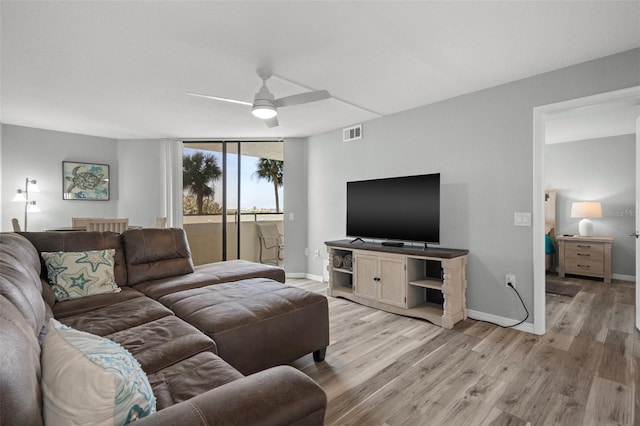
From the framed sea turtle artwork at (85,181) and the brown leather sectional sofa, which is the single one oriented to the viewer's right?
the brown leather sectional sofa

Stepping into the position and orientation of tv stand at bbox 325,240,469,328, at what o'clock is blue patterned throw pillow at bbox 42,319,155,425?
The blue patterned throw pillow is roughly at 11 o'clock from the tv stand.

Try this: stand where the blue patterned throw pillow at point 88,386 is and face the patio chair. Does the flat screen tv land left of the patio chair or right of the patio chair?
right

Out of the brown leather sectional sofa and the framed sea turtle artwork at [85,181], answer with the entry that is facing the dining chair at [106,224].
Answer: the framed sea turtle artwork

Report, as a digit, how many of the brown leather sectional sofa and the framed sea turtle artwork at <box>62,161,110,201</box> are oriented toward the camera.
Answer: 1

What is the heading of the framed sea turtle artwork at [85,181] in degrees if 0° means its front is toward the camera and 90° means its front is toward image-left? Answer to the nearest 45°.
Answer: approximately 0°

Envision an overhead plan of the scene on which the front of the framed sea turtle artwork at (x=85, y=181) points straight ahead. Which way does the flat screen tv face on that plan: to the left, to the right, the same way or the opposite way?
to the right

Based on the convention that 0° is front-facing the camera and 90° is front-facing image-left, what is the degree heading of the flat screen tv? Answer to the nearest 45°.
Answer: approximately 45°

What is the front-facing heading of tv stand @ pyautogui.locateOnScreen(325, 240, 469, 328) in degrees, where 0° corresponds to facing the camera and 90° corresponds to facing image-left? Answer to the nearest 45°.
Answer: approximately 45°

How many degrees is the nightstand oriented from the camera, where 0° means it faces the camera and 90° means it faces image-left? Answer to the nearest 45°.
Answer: approximately 45°

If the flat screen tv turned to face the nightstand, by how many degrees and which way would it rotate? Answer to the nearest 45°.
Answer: approximately 180°

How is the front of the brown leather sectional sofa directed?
to the viewer's right
